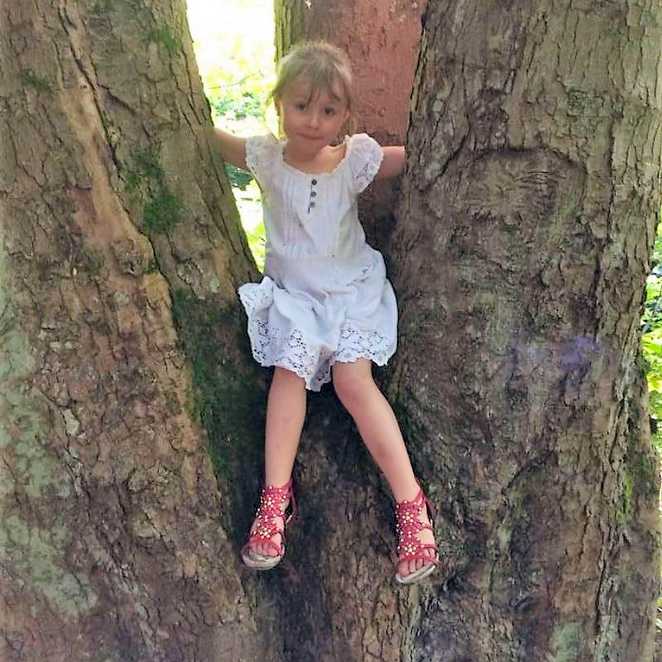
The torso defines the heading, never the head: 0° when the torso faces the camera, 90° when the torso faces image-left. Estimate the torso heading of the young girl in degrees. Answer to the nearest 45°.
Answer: approximately 0°

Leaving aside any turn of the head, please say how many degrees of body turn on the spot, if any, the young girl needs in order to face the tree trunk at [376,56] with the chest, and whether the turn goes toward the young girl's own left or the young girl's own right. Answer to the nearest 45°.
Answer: approximately 180°
